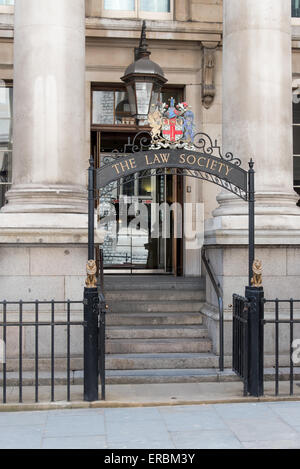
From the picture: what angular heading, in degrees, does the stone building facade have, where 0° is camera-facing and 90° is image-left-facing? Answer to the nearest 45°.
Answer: approximately 0°

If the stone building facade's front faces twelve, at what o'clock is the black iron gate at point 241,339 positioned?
The black iron gate is roughly at 10 o'clock from the stone building facade.

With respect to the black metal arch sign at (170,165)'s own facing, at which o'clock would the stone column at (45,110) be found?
The stone column is roughly at 4 o'clock from the black metal arch sign.

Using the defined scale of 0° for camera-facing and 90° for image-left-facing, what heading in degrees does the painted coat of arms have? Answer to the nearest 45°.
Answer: approximately 0°

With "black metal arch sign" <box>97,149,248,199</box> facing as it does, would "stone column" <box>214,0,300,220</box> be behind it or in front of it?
behind

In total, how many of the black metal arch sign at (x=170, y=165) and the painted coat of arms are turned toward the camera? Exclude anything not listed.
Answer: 2
